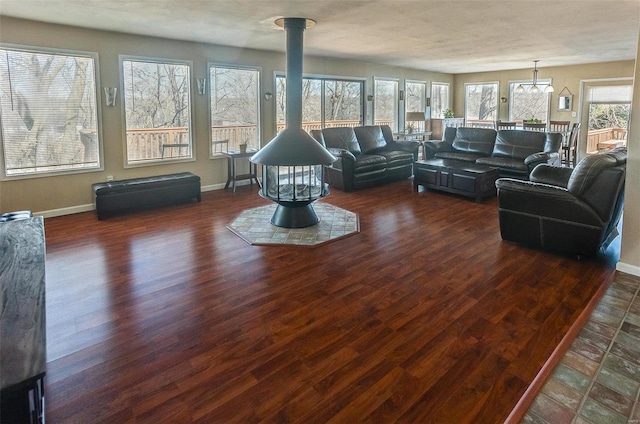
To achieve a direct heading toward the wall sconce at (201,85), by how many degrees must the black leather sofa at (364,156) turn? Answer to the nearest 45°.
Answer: approximately 90° to its right

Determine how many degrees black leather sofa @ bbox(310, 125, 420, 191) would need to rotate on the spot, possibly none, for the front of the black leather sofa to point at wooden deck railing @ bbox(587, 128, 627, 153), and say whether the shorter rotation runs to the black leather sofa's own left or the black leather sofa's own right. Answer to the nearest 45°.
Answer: approximately 90° to the black leather sofa's own left

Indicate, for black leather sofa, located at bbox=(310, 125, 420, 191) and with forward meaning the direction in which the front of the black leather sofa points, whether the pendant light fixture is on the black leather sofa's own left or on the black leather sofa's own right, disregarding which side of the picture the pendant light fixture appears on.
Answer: on the black leather sofa's own left

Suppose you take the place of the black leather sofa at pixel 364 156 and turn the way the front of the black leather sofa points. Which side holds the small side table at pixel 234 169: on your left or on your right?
on your right

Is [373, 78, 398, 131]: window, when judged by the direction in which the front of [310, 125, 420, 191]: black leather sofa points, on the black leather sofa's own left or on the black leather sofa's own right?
on the black leather sofa's own left

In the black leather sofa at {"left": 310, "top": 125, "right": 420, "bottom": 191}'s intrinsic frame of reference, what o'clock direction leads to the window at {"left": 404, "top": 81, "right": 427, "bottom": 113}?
The window is roughly at 8 o'clock from the black leather sofa.

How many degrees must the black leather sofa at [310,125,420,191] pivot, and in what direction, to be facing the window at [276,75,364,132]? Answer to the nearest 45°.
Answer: approximately 180°

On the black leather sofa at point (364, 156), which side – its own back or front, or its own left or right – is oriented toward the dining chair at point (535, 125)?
left

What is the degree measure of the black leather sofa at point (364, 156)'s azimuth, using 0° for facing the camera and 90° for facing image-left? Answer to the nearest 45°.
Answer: approximately 315°

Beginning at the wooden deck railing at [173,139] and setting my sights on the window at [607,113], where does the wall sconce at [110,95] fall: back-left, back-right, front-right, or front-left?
back-right

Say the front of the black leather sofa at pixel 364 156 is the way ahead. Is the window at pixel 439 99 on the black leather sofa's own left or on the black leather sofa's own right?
on the black leather sofa's own left
